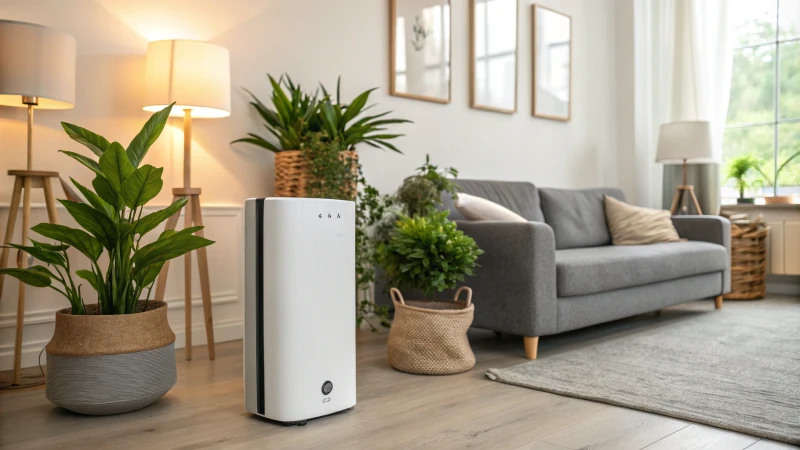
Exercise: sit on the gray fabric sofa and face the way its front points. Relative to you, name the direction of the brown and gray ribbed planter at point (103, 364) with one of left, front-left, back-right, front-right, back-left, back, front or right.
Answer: right

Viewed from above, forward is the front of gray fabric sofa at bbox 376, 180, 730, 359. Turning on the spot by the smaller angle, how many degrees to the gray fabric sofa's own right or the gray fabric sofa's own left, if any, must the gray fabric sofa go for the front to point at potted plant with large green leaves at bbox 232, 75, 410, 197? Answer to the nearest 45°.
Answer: approximately 135° to the gray fabric sofa's own right

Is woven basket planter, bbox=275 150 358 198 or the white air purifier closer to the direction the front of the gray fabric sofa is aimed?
the white air purifier

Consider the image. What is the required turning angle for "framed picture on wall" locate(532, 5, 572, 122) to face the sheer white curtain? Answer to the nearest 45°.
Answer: approximately 90° to its left

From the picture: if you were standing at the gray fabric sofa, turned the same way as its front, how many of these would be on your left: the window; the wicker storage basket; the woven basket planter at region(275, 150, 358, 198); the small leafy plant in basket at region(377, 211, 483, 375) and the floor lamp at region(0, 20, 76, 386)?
2

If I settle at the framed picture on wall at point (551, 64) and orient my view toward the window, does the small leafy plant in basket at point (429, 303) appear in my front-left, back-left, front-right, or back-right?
back-right

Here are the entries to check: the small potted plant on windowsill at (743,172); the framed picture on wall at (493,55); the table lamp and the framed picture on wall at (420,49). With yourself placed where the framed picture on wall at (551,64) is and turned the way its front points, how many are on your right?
2

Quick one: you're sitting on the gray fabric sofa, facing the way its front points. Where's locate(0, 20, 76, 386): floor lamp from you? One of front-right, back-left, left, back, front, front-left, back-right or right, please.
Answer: right

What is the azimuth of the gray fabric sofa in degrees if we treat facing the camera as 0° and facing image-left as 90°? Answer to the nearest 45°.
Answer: approximately 315°

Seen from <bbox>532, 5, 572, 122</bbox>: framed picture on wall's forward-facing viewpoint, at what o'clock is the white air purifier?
The white air purifier is roughly at 2 o'clock from the framed picture on wall.

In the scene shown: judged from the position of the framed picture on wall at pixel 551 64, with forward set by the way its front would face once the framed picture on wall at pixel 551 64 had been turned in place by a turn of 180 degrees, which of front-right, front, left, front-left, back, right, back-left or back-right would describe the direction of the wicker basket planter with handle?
back-left

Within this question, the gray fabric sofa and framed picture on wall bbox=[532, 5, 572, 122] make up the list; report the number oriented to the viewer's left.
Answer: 0

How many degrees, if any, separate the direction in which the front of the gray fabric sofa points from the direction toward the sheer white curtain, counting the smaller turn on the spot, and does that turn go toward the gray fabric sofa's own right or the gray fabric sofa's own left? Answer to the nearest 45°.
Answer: approximately 135° to the gray fabric sofa's own left
